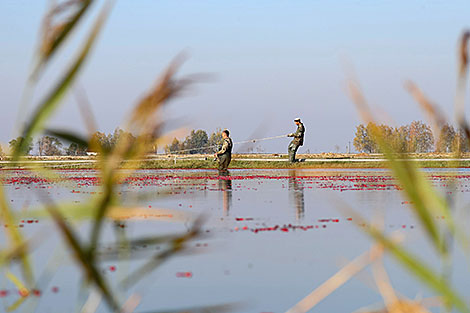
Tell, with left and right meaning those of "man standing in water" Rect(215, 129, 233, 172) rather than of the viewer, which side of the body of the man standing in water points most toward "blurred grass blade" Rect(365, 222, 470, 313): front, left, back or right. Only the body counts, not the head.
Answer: left

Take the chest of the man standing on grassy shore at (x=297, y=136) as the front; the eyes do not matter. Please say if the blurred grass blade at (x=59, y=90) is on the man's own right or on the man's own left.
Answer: on the man's own left

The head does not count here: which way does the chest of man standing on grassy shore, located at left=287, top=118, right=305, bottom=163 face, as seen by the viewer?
to the viewer's left

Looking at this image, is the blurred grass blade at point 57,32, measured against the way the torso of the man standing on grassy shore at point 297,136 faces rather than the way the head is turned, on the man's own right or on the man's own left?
on the man's own left

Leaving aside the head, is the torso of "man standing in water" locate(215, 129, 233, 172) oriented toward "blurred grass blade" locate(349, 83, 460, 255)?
no

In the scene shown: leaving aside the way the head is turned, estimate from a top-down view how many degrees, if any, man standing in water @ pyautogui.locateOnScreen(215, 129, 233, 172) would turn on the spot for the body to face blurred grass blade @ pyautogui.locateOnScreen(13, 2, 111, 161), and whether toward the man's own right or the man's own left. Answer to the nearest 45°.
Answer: approximately 90° to the man's own left
